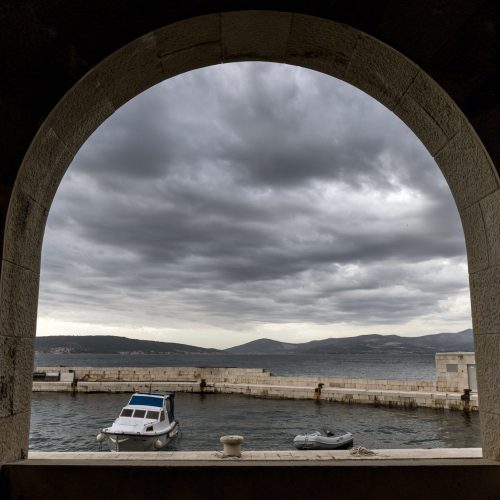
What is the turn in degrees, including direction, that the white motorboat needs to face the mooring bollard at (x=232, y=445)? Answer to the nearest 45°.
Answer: approximately 45° to its left

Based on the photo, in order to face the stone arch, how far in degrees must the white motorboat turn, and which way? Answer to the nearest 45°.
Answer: approximately 45° to its left

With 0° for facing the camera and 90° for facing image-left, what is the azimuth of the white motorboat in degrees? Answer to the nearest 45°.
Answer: approximately 45°
